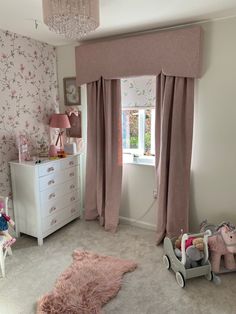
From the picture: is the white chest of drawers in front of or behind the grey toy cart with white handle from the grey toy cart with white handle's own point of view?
in front

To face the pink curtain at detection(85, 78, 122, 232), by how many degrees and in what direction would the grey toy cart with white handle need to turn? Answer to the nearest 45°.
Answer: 0° — it already faces it

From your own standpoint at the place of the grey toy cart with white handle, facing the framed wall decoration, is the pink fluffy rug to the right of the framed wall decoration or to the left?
left

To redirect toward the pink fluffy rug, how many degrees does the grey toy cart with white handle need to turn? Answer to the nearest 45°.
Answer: approximately 45° to its left

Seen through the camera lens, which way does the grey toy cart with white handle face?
facing away from the viewer and to the left of the viewer
